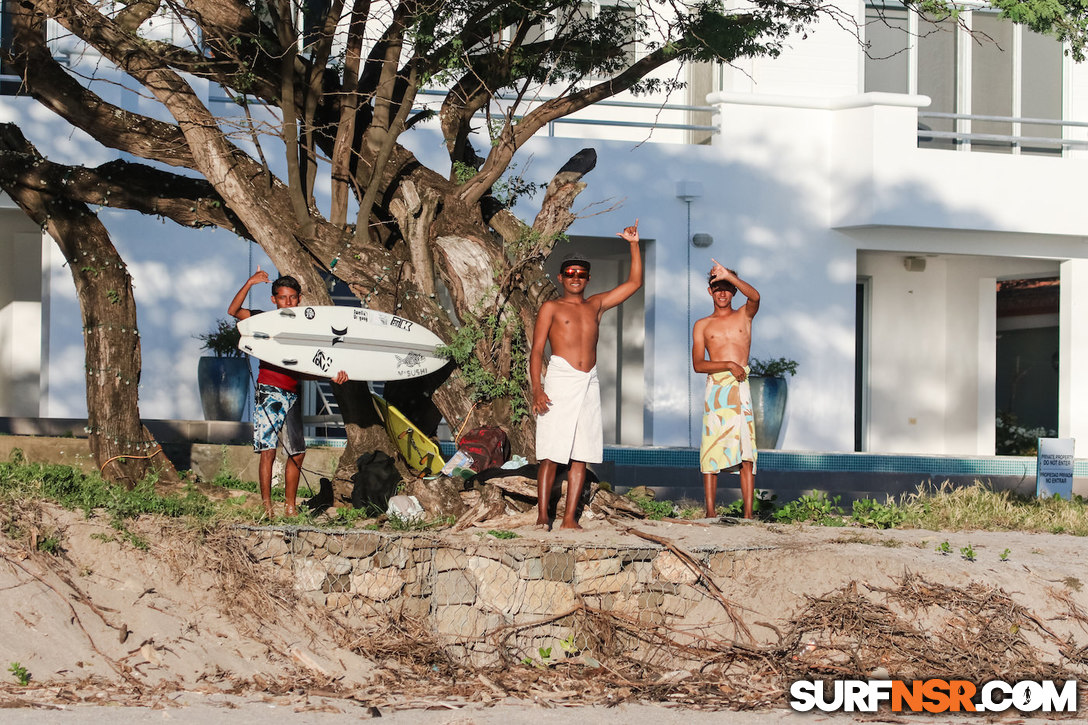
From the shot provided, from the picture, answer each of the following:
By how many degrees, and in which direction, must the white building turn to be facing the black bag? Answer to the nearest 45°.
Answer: approximately 45° to its right

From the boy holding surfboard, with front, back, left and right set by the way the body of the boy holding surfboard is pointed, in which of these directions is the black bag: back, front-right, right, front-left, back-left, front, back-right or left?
back-left

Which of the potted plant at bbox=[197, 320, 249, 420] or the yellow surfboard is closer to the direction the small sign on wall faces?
the yellow surfboard

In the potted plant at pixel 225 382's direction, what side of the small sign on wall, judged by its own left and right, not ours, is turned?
right

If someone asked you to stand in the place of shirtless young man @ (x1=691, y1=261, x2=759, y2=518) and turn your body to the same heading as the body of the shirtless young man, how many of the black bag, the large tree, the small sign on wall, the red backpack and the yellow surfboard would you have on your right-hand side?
4

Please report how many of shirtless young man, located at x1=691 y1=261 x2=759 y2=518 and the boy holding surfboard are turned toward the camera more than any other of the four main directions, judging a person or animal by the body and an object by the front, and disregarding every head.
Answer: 2

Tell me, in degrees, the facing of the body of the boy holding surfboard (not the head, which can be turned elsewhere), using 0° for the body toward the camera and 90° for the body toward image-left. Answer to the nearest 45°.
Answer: approximately 0°

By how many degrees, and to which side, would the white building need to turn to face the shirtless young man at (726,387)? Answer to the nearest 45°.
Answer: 0° — it already faces them

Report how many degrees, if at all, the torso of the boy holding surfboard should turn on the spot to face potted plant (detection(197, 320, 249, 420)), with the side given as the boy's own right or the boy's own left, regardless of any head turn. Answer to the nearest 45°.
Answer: approximately 180°
